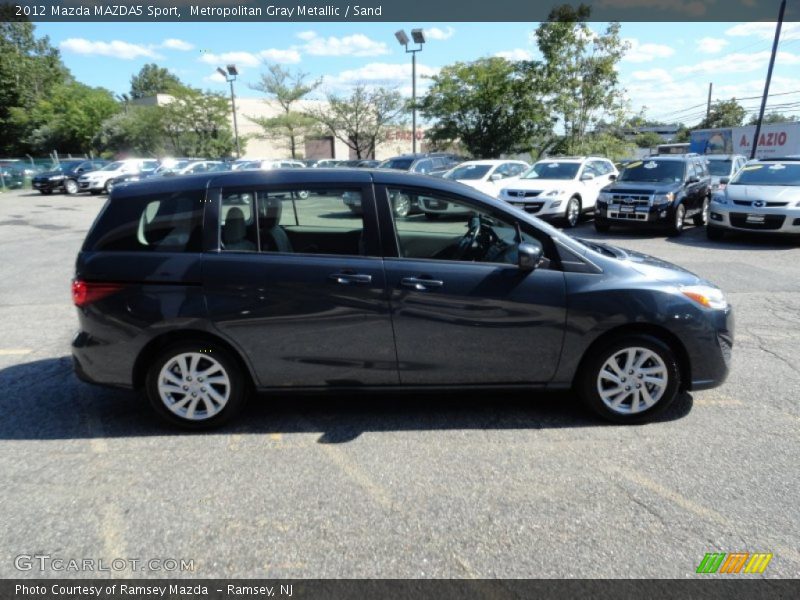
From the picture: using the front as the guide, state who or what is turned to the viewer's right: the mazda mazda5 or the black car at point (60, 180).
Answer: the mazda mazda5

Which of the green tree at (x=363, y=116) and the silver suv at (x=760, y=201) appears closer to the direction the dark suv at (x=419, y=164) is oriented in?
the silver suv

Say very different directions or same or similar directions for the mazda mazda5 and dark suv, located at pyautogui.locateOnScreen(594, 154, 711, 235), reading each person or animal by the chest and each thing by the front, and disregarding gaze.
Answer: very different directions

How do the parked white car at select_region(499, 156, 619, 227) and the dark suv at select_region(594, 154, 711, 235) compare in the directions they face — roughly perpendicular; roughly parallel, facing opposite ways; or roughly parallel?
roughly parallel

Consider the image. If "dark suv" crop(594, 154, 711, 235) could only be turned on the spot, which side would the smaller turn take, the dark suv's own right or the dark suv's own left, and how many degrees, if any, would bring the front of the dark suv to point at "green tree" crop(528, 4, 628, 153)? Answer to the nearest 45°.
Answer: approximately 135° to the dark suv's own right

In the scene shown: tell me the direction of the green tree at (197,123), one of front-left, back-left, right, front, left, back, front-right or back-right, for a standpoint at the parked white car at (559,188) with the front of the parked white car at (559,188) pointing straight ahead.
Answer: right

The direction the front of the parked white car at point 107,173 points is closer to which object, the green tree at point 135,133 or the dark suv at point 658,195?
the dark suv

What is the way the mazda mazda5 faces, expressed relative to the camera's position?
facing to the right of the viewer

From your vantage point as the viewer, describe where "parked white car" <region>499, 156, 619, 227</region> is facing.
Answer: facing the viewer and to the left of the viewer

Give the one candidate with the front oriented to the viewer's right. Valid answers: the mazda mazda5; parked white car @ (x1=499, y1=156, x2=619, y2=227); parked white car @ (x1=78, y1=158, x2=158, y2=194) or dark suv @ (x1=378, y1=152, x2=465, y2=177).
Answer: the mazda mazda5

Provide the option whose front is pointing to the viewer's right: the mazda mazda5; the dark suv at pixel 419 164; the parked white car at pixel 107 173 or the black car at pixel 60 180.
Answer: the mazda mazda5

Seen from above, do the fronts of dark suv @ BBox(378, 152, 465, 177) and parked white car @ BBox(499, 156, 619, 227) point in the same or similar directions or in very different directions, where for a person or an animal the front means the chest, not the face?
same or similar directions

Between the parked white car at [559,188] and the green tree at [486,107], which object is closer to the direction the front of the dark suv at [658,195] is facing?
the parked white car

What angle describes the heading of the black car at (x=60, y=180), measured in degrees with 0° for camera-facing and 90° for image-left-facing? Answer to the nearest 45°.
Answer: approximately 45°

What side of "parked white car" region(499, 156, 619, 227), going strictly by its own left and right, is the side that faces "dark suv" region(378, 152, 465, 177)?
right

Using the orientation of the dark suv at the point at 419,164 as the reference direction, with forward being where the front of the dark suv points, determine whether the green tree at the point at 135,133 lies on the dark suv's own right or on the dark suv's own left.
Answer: on the dark suv's own right

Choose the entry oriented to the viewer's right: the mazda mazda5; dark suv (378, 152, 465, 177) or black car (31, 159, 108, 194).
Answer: the mazda mazda5

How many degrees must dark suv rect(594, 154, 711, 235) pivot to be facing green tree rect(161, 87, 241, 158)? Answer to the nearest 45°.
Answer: approximately 90° to its right
